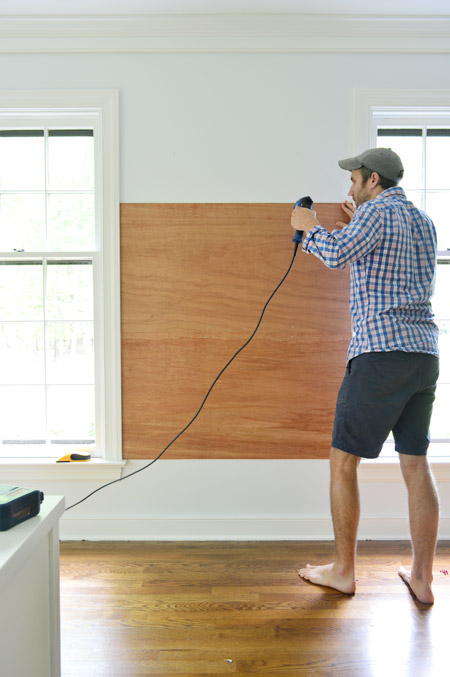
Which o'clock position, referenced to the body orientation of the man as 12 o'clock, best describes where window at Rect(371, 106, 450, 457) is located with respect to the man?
The window is roughly at 2 o'clock from the man.

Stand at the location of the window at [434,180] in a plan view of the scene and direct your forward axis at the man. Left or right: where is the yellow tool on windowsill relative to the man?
right

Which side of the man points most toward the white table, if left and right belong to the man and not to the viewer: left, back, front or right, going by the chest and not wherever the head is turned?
left

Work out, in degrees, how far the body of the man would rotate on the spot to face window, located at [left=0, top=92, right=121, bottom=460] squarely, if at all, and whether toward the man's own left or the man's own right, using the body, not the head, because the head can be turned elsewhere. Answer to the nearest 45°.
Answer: approximately 45° to the man's own left

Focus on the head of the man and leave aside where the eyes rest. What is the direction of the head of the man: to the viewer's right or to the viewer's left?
to the viewer's left

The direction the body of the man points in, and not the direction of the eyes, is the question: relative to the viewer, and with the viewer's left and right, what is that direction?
facing away from the viewer and to the left of the viewer

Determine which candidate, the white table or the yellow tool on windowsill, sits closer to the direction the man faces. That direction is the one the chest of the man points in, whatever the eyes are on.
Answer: the yellow tool on windowsill
